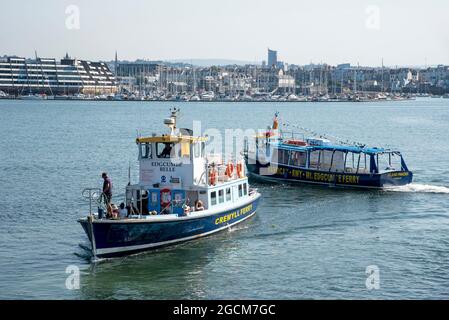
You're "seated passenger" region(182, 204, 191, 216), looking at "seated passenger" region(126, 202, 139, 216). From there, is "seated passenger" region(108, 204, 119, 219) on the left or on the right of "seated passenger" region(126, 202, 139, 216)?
left

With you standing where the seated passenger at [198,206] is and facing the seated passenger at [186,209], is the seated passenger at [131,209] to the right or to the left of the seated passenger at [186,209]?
right

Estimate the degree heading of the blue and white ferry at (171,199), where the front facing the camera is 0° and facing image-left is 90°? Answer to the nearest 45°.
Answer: approximately 45°
